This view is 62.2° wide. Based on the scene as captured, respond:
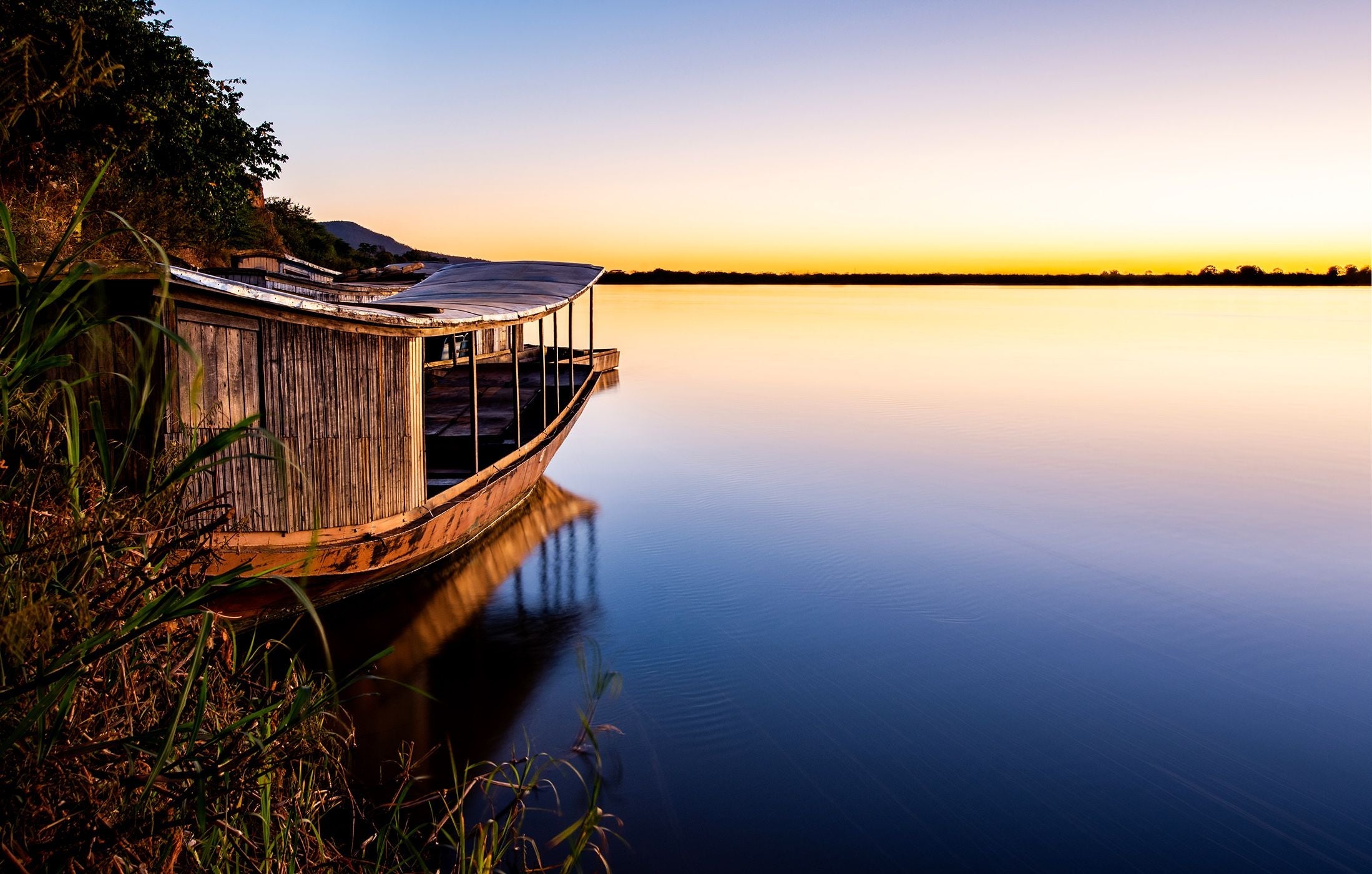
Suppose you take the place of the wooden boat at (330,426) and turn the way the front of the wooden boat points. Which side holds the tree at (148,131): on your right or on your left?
on your left

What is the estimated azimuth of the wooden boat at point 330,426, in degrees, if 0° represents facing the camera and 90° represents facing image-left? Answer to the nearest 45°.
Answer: approximately 225°
